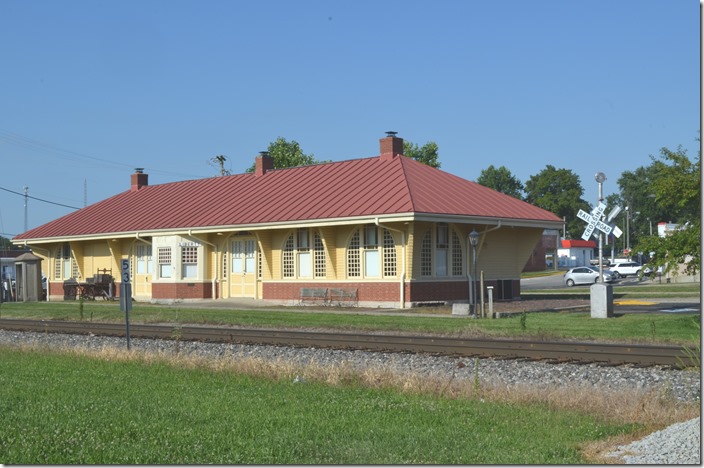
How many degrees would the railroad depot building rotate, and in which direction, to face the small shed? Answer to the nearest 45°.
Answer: approximately 90° to its right

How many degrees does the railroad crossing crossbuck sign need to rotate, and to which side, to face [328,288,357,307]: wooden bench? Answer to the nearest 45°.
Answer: approximately 135° to its right

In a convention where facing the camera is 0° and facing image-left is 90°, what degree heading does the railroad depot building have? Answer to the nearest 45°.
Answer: approximately 45°

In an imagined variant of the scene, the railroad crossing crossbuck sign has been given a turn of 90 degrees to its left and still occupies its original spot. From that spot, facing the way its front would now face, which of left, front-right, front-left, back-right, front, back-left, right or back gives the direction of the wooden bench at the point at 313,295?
back-left

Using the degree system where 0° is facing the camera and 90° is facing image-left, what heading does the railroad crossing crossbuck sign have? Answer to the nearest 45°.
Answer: approximately 0°

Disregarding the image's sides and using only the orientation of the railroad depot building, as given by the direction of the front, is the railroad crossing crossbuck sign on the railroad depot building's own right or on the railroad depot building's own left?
on the railroad depot building's own left
